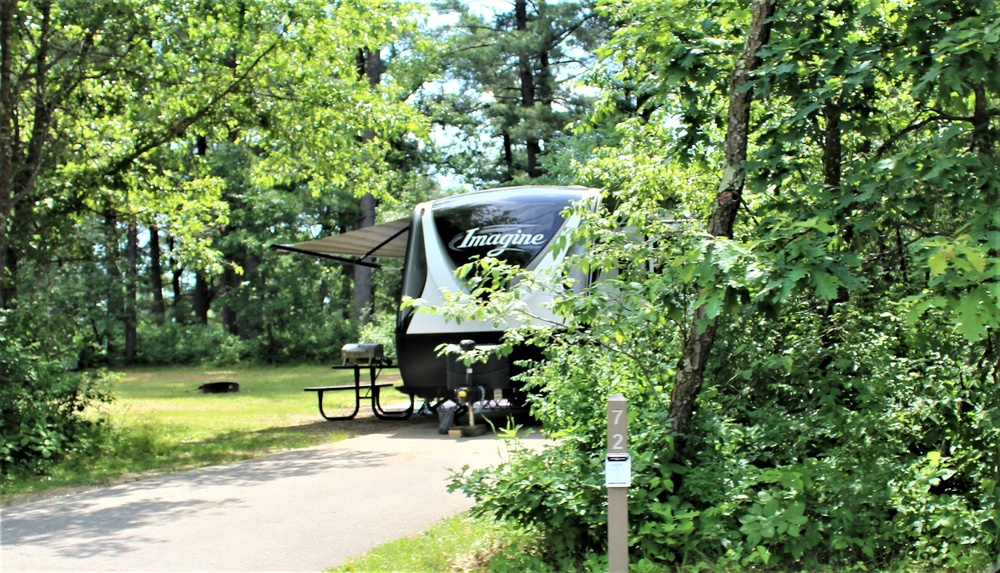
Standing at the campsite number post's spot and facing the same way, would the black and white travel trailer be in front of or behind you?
behind

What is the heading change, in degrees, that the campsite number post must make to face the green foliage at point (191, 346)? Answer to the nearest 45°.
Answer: approximately 135° to its right

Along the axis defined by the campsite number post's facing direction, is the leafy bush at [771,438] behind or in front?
behind

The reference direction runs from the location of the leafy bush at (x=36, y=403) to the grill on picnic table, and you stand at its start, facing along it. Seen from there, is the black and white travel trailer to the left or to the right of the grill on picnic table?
right

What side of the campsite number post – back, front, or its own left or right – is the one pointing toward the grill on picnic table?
back

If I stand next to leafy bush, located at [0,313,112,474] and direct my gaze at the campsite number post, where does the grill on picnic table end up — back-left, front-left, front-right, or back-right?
back-left

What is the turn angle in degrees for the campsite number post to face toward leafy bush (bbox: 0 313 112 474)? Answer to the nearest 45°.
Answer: approximately 135° to its right

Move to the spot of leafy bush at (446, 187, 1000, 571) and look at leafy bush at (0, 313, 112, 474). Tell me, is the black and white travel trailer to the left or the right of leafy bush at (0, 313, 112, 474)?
right

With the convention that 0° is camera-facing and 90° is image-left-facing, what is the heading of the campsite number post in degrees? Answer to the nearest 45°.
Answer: approximately 0°
